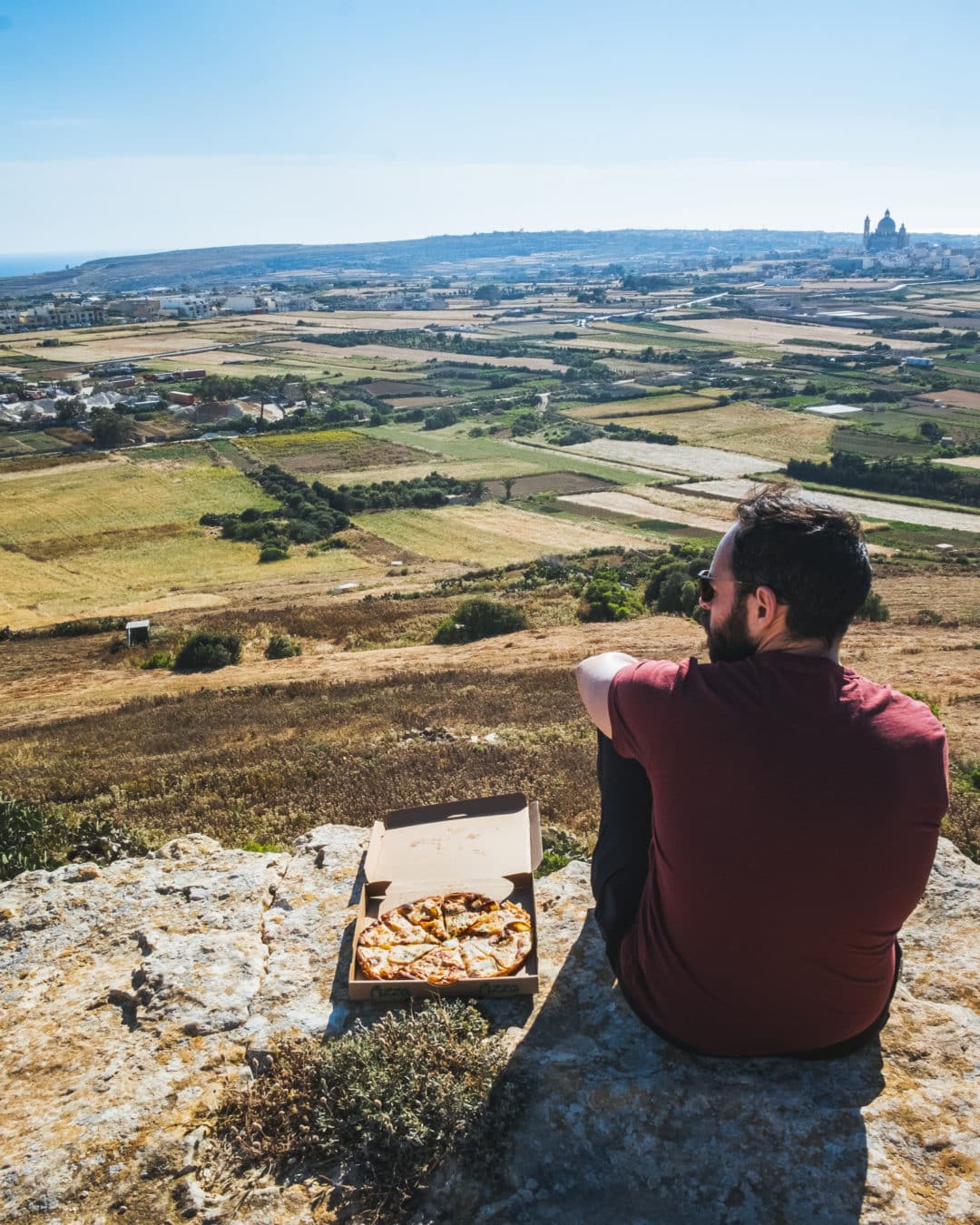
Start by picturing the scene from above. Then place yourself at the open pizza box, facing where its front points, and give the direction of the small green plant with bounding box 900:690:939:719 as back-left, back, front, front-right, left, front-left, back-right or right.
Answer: back-left

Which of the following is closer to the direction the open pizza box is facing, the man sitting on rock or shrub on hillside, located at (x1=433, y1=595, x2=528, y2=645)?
the man sitting on rock

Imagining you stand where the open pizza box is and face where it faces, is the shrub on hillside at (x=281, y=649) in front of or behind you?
behind

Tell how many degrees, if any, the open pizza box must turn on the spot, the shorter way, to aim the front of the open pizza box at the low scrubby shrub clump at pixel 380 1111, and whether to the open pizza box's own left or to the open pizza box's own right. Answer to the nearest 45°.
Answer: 0° — it already faces it

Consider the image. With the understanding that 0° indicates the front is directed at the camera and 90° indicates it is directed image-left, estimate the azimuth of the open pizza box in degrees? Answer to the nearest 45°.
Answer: approximately 0°

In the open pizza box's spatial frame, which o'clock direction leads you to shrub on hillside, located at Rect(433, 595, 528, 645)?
The shrub on hillside is roughly at 6 o'clock from the open pizza box.

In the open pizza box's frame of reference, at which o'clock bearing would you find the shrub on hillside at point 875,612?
The shrub on hillside is roughly at 7 o'clock from the open pizza box.

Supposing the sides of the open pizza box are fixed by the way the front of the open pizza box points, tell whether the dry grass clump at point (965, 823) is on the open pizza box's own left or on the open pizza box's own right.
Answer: on the open pizza box's own left

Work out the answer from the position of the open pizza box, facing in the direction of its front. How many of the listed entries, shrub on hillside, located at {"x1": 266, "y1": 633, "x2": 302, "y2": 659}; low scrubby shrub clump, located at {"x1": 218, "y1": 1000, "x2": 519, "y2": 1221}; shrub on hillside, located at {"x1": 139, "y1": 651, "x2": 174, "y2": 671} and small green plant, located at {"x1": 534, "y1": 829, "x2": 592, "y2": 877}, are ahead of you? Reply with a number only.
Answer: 1

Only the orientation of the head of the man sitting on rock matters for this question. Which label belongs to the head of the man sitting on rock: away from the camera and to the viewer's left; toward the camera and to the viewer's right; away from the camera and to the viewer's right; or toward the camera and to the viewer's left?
away from the camera and to the viewer's left

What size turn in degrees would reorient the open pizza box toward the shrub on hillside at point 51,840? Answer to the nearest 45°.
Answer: approximately 135° to its right

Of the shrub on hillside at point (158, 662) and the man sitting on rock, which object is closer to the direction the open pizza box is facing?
the man sitting on rock
